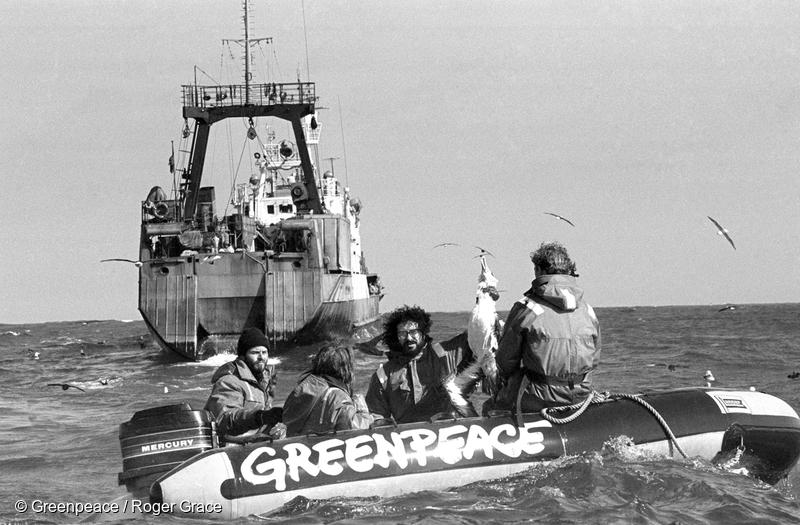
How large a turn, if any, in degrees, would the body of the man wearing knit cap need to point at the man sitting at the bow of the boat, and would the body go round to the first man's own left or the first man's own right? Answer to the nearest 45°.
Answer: approximately 45° to the first man's own left

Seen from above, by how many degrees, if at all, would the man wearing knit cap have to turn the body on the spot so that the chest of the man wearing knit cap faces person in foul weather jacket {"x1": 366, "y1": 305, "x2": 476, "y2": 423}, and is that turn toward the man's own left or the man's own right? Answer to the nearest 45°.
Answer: approximately 45° to the man's own left

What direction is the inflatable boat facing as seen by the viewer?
to the viewer's right

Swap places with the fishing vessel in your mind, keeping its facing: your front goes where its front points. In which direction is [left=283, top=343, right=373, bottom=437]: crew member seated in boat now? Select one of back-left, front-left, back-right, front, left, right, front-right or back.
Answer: back

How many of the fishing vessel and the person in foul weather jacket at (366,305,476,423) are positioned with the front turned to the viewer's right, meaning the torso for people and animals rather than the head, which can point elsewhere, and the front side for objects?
0

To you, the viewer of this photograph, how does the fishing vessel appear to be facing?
facing away from the viewer

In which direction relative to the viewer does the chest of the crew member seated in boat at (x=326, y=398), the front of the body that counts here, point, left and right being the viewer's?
facing away from the viewer and to the right of the viewer

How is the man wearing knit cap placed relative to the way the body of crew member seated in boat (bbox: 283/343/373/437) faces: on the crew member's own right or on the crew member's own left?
on the crew member's own left

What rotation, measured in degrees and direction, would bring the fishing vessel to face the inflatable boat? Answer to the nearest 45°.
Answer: approximately 180°

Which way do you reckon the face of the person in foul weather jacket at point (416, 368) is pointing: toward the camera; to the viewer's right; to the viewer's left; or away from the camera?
toward the camera

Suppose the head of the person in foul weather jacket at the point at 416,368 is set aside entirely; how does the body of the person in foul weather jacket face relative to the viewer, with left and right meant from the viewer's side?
facing the viewer

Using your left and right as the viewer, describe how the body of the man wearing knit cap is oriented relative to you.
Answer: facing the viewer and to the right of the viewer

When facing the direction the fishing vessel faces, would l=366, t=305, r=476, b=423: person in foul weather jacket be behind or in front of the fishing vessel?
behind

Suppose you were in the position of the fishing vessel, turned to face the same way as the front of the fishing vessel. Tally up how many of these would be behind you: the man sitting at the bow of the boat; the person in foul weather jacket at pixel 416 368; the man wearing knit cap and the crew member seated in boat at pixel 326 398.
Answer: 4

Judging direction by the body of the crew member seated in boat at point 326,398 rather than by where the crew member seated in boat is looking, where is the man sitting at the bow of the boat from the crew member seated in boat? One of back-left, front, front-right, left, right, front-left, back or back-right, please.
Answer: front-right
